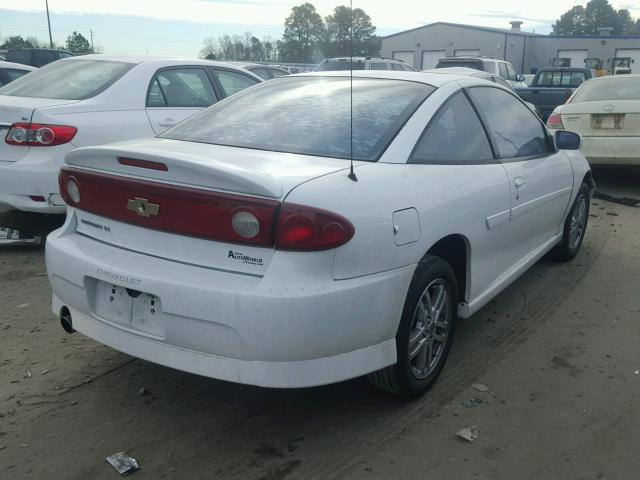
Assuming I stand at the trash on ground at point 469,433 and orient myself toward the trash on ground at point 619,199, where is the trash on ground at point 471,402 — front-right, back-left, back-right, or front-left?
front-left

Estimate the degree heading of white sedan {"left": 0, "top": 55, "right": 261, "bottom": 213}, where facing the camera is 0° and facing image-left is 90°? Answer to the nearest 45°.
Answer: approximately 225°

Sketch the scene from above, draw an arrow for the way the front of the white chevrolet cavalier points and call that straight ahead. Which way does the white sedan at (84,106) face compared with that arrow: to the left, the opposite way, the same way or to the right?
the same way

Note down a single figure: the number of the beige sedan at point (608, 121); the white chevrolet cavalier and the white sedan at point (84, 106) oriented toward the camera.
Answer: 0

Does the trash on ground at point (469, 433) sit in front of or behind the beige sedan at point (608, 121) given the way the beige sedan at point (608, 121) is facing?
behind

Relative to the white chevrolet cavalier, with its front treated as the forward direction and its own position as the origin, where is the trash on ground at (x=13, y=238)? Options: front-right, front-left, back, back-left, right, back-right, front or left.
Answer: left

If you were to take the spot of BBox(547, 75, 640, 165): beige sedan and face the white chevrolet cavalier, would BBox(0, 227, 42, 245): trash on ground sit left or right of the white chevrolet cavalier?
right

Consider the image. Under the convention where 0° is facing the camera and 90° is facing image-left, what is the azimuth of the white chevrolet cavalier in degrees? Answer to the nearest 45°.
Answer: approximately 225°

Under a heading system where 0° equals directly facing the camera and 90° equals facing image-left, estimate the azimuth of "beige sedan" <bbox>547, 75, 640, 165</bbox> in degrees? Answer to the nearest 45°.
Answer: approximately 180°

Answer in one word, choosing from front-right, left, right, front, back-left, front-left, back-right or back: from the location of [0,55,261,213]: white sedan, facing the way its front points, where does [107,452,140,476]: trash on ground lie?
back-right

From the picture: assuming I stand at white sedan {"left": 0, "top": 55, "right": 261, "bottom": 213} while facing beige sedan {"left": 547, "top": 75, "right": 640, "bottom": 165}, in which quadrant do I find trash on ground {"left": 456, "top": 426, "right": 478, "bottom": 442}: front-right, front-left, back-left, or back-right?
front-right

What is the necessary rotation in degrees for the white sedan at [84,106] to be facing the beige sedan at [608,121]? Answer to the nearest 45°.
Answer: approximately 45° to its right

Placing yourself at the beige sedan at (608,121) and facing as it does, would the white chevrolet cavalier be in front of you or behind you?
behind

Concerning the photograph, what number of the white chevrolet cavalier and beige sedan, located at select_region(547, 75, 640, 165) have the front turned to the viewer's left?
0

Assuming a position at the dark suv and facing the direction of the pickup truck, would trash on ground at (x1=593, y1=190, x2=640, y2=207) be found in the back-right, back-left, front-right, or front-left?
front-right
